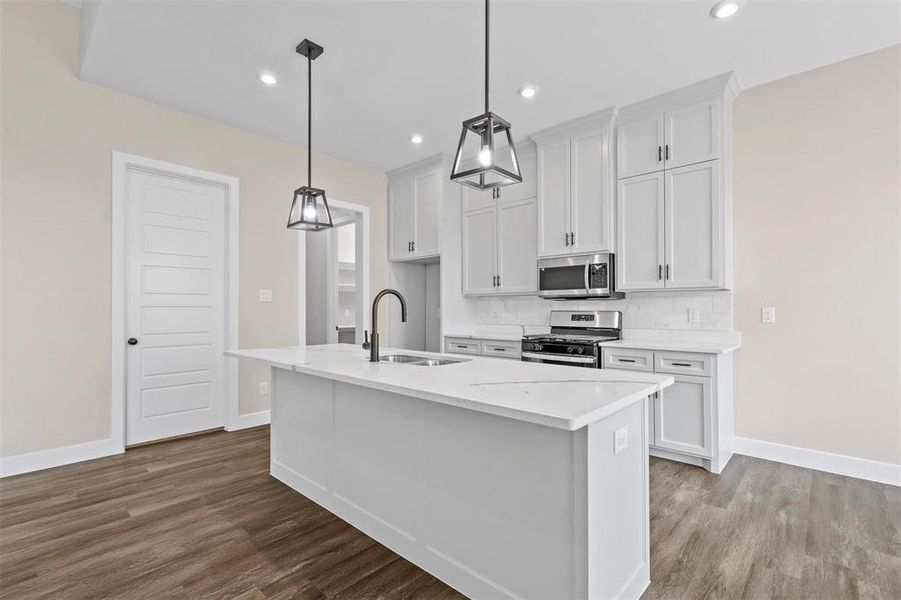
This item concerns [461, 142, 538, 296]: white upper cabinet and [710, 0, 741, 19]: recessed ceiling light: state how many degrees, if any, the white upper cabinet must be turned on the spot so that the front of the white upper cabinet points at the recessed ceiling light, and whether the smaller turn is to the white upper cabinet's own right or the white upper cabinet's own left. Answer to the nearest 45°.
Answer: approximately 90° to the white upper cabinet's own left

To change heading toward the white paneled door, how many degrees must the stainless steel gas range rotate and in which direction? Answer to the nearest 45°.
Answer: approximately 45° to its right

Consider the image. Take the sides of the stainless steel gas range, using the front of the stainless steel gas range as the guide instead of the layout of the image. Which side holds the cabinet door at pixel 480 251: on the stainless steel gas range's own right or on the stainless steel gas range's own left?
on the stainless steel gas range's own right

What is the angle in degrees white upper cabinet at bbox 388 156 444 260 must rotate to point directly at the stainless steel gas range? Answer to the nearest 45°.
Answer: approximately 90° to its left

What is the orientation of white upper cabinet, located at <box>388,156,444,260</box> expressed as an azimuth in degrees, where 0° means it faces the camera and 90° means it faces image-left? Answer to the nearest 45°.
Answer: approximately 45°

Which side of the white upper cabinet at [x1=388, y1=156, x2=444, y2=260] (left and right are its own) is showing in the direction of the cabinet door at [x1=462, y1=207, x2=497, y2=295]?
left

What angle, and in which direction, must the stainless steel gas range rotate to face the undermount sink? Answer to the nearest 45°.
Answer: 0° — it already faces it

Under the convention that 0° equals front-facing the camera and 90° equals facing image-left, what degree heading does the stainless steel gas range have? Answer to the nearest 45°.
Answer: approximately 45°
